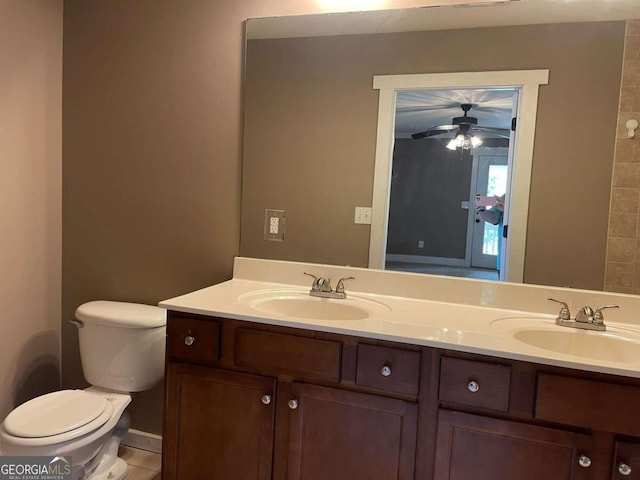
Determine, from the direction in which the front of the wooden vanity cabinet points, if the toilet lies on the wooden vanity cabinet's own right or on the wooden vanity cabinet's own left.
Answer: on the wooden vanity cabinet's own right

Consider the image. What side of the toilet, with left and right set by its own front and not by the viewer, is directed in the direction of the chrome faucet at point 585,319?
left

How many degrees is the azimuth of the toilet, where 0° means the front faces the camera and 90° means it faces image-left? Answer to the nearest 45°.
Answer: approximately 45°

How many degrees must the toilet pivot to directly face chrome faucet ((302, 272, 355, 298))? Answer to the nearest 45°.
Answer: approximately 90° to its left
